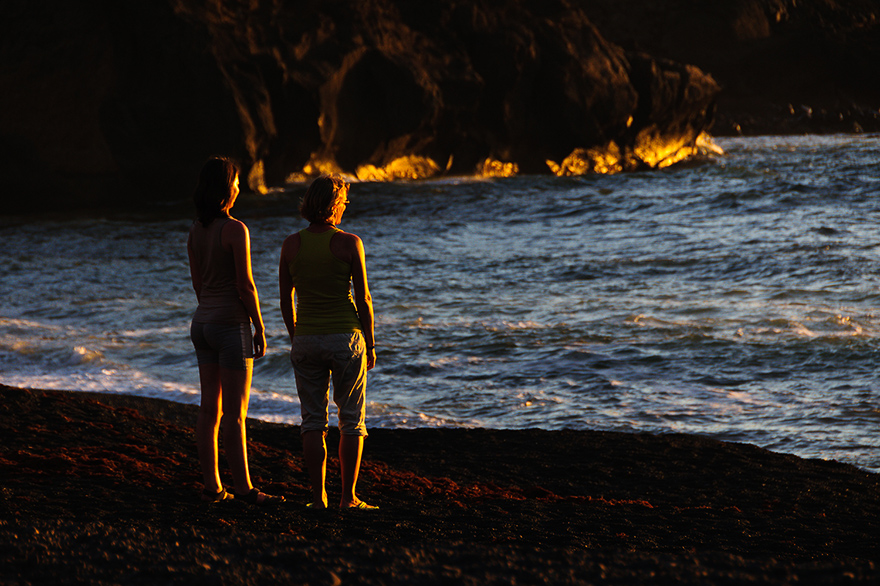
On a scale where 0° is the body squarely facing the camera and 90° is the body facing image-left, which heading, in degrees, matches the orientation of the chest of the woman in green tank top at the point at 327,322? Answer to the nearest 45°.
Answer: approximately 180°

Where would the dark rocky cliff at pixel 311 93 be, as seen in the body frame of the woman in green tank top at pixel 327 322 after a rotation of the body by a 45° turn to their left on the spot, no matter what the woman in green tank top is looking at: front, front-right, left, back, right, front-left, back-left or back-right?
front-right
